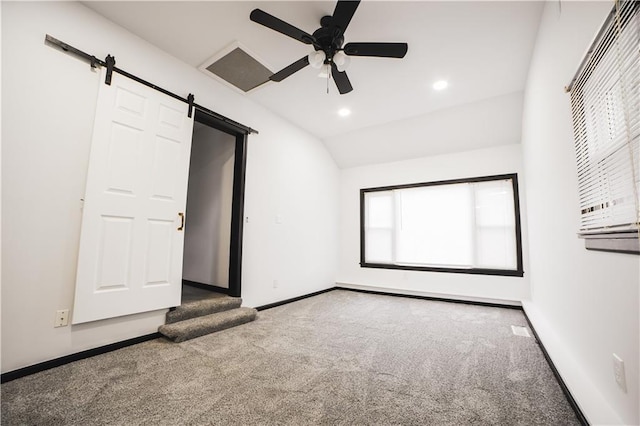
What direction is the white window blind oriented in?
to the viewer's left

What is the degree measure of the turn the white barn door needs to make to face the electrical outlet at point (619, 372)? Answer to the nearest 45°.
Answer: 0° — it already faces it

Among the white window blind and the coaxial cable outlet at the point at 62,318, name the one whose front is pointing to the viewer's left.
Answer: the white window blind

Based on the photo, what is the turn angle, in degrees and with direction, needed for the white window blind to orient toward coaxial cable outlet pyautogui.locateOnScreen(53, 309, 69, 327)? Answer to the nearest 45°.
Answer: approximately 45° to its left

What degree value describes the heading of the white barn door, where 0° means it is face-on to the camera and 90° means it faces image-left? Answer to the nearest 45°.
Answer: approximately 315°

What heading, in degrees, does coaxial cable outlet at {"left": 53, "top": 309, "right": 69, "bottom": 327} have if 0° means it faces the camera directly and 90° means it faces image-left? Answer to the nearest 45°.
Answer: approximately 315°

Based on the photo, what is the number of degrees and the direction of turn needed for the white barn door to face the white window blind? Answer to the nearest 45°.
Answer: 0° — it already faces it

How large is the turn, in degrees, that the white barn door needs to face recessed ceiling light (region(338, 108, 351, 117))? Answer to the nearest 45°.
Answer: approximately 45° to its left

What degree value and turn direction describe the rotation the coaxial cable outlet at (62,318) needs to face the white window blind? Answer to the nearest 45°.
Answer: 0° — it already faces it

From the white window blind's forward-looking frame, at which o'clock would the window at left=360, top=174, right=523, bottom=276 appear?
The window is roughly at 2 o'clock from the white window blind.

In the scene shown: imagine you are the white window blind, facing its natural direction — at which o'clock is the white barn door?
The white barn door is roughly at 11 o'clock from the white window blind.
